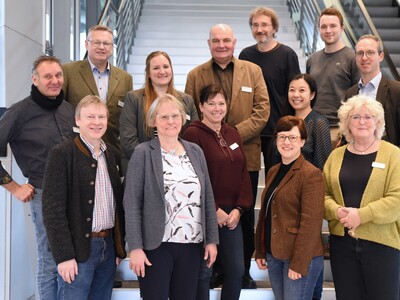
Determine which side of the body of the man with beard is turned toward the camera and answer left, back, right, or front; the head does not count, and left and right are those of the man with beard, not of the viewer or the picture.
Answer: front

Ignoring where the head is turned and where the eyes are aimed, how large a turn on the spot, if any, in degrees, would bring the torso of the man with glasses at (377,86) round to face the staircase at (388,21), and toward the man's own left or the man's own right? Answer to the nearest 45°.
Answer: approximately 135° to the man's own right

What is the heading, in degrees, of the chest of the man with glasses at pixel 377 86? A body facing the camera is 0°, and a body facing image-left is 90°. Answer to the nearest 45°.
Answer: approximately 45°

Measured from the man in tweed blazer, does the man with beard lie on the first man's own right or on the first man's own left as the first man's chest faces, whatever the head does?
on the first man's own left

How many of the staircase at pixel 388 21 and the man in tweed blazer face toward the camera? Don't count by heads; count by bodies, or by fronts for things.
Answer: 2

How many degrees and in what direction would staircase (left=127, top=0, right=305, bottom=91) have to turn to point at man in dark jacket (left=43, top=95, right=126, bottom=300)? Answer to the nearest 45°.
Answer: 0° — it already faces them

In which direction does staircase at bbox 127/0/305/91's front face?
toward the camera

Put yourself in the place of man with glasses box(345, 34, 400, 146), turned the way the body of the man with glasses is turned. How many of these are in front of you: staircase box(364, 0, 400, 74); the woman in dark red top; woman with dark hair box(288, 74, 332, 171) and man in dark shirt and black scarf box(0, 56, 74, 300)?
3

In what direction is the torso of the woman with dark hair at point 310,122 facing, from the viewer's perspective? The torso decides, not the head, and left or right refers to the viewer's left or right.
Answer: facing the viewer and to the left of the viewer

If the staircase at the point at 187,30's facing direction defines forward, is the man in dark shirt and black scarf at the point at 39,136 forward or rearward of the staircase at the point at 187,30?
forward

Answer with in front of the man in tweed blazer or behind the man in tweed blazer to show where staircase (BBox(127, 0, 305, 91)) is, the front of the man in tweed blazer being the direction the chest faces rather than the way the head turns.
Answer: behind

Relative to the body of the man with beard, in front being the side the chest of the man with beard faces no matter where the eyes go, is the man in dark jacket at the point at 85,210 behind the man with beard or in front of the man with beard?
in front

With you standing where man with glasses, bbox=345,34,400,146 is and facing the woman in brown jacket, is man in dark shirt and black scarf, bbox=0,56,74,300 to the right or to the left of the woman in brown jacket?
right

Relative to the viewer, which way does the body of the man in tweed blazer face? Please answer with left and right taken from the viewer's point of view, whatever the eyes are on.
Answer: facing the viewer

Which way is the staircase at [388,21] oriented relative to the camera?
toward the camera

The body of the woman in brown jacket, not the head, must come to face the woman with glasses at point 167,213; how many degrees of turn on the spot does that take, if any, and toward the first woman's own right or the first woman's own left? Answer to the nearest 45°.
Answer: approximately 45° to the first woman's own right
